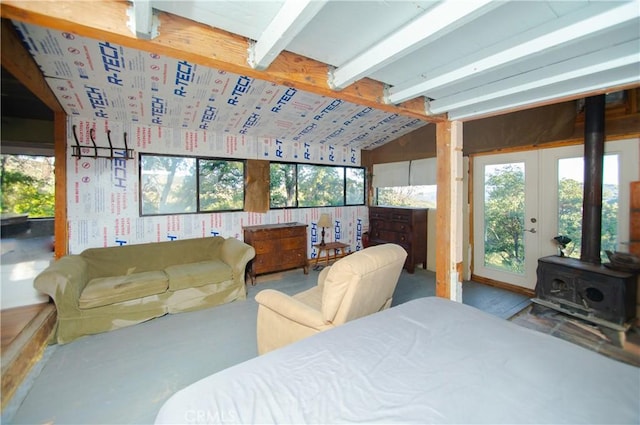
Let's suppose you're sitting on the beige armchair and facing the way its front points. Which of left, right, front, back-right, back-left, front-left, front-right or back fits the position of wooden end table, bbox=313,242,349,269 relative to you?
front-right

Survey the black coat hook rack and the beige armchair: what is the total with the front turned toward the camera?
1

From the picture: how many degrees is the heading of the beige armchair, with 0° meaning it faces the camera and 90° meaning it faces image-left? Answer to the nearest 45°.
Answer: approximately 135°

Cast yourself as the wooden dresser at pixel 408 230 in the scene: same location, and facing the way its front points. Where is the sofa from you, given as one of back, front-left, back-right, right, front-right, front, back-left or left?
front

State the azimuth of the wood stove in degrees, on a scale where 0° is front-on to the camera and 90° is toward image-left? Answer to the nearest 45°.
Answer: approximately 45°

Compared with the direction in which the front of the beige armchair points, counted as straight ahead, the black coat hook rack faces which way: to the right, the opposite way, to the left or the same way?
the opposite way

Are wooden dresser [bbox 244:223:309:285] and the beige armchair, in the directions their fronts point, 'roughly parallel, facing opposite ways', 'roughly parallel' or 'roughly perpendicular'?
roughly parallel, facing opposite ways

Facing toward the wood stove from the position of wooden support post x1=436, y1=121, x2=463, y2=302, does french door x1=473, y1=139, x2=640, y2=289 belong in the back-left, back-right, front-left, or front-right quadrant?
front-left

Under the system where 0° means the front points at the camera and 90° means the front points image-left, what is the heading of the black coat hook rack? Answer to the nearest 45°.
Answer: approximately 0°

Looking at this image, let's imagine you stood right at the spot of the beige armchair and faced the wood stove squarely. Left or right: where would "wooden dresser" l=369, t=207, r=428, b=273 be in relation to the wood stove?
left

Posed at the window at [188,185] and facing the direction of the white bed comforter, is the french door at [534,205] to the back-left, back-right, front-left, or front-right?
front-left

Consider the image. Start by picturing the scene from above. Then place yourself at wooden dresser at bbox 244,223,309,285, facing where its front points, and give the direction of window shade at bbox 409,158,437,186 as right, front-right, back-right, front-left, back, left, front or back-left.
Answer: front-left

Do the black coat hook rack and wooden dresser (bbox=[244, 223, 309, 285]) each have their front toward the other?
no

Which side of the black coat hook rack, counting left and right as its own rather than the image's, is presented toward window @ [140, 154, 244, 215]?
left

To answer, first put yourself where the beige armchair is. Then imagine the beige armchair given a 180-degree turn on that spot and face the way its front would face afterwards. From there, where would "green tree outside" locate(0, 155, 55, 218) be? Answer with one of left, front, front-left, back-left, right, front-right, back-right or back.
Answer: back-right

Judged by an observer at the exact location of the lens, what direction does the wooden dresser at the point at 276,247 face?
facing the viewer and to the right of the viewer

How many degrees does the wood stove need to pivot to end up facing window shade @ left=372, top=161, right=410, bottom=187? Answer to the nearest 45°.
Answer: approximately 45° to its right

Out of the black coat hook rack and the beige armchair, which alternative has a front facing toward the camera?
the black coat hook rack
